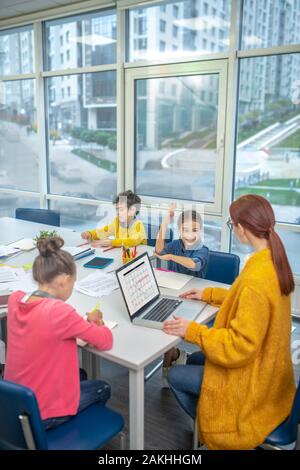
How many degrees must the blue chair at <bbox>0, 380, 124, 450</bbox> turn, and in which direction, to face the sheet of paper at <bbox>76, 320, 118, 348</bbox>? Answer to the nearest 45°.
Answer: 0° — it already faces it

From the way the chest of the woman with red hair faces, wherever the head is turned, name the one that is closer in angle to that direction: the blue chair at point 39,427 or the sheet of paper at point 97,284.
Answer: the sheet of paper

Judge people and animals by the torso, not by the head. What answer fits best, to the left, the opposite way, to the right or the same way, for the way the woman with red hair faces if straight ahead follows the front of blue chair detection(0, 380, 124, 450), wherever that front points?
to the left

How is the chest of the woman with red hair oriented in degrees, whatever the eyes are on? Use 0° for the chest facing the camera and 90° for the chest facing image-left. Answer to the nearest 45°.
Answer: approximately 135°

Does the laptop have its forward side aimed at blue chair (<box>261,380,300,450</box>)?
yes

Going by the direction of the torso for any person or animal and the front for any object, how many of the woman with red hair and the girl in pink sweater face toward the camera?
0

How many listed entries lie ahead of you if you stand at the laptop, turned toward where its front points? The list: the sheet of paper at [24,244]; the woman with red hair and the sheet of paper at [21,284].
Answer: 1

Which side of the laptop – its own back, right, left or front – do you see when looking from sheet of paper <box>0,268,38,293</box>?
back

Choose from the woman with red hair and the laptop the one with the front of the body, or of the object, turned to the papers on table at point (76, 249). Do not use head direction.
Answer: the woman with red hair

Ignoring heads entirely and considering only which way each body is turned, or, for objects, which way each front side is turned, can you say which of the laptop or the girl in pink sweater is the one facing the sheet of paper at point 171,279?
the girl in pink sweater

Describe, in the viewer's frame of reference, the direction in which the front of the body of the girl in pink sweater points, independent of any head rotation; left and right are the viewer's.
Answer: facing away from the viewer and to the right of the viewer

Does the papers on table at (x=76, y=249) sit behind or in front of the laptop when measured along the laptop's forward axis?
behind

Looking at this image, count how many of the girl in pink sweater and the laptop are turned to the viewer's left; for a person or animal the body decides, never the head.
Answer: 0

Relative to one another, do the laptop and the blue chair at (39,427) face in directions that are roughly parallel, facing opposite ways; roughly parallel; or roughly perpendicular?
roughly perpendicular

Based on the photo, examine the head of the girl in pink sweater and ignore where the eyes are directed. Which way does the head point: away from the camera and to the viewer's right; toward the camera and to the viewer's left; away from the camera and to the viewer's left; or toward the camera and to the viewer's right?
away from the camera and to the viewer's right

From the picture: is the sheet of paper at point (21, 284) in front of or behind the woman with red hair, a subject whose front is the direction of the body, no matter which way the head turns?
in front

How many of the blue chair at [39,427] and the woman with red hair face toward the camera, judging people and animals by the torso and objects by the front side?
0
